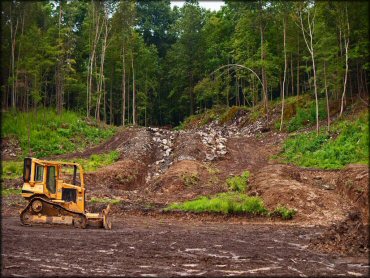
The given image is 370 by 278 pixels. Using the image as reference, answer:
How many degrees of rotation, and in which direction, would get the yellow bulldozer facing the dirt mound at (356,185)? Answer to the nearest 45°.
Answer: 0° — it already faces it

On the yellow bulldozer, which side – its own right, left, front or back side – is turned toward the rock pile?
left

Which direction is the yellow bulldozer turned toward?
to the viewer's right

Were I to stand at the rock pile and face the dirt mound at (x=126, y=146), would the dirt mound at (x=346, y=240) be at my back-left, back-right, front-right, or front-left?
back-left

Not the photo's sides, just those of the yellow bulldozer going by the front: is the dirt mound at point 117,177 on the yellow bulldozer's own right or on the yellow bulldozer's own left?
on the yellow bulldozer's own left
